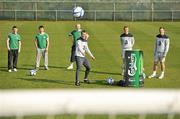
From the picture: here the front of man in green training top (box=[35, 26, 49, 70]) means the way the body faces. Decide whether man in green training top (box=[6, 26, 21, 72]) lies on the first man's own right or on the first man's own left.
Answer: on the first man's own right

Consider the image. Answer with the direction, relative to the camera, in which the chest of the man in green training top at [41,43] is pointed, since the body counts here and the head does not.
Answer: toward the camera
